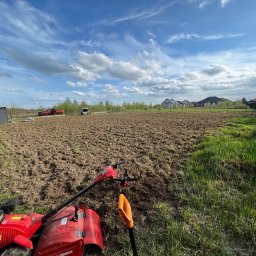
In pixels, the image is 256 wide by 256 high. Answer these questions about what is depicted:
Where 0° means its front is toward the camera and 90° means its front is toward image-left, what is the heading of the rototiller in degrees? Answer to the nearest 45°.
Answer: approximately 90°
